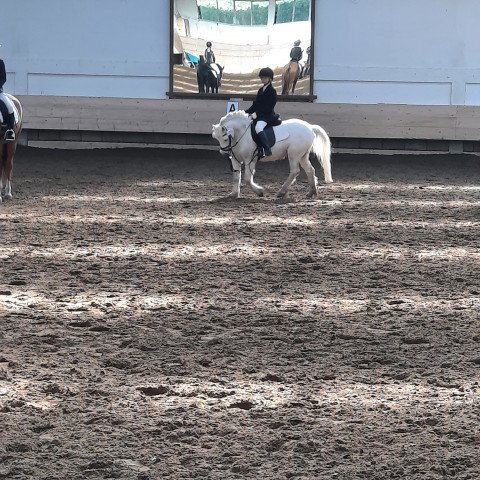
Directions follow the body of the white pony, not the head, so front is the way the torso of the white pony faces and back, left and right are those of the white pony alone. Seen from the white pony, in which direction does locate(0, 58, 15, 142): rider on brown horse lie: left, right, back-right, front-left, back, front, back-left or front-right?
front

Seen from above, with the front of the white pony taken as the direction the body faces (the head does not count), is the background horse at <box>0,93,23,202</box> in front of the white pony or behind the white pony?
in front

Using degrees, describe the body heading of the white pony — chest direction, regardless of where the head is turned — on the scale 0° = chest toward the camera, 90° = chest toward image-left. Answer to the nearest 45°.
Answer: approximately 90°
